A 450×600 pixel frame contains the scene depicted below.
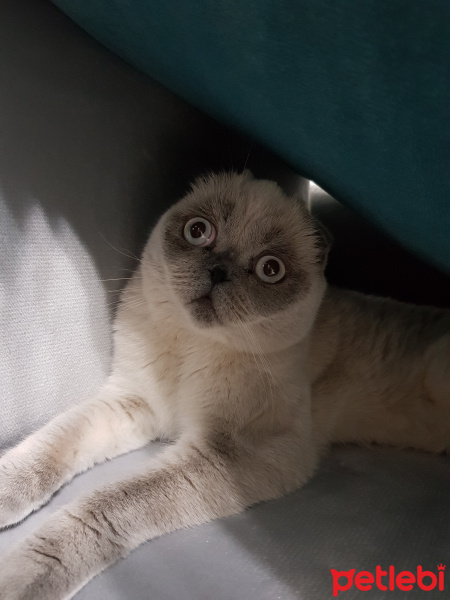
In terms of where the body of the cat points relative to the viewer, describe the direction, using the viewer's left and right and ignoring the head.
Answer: facing the viewer and to the left of the viewer
